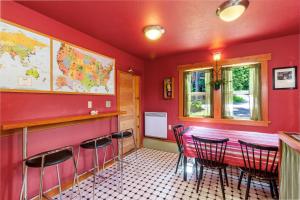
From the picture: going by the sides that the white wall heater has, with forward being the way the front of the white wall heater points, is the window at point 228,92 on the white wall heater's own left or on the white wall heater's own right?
on the white wall heater's own left

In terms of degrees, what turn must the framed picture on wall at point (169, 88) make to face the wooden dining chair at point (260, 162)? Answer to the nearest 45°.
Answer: approximately 90° to its left

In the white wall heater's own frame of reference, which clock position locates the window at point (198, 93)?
The window is roughly at 8 o'clock from the white wall heater.

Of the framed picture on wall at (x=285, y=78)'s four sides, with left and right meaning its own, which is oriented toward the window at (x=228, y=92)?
right

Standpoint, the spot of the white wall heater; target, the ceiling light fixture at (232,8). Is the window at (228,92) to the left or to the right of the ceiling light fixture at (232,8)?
left

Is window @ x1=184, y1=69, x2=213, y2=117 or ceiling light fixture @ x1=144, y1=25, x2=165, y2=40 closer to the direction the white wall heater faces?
the ceiling light fixture

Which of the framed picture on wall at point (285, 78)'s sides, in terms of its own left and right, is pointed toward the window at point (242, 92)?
right

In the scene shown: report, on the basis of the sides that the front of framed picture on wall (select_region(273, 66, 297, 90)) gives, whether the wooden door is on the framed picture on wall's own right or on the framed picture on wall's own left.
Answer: on the framed picture on wall's own right

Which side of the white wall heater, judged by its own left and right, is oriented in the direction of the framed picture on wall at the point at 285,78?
left

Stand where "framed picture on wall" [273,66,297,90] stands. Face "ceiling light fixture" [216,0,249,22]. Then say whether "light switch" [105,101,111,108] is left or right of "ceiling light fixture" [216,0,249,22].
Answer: right

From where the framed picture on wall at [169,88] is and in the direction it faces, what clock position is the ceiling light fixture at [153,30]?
The ceiling light fixture is roughly at 11 o'clock from the framed picture on wall.
